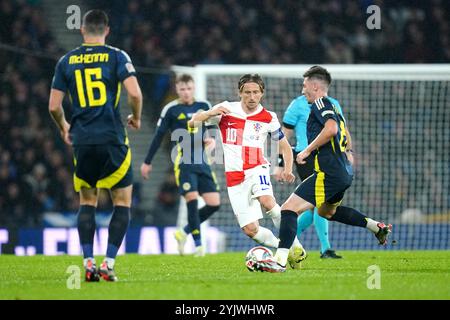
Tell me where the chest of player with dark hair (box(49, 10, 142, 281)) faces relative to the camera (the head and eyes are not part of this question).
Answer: away from the camera

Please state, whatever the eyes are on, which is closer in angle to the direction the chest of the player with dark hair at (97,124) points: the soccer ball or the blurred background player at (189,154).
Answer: the blurred background player

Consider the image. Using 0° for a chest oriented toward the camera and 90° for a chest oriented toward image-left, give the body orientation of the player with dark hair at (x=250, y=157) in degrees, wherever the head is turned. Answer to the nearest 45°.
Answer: approximately 0°

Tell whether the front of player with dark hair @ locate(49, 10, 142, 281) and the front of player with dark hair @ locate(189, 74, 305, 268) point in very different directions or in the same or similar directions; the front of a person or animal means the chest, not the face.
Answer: very different directions

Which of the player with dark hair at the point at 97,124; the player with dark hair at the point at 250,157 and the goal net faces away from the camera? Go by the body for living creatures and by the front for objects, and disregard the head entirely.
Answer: the player with dark hair at the point at 97,124

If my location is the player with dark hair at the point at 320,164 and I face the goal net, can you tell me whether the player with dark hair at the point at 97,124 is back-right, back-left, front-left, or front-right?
back-left

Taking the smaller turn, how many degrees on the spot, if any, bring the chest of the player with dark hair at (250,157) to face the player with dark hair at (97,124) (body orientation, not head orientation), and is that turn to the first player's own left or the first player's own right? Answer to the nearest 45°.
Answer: approximately 45° to the first player's own right

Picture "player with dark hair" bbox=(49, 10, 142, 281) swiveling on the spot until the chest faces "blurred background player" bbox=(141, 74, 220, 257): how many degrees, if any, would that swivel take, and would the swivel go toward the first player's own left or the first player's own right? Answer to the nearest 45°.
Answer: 0° — they already face them

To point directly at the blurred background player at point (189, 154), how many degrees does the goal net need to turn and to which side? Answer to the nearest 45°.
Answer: approximately 45° to its right

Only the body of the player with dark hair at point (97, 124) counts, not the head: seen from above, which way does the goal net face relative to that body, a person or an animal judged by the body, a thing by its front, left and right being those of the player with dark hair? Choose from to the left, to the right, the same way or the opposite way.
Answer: the opposite way
